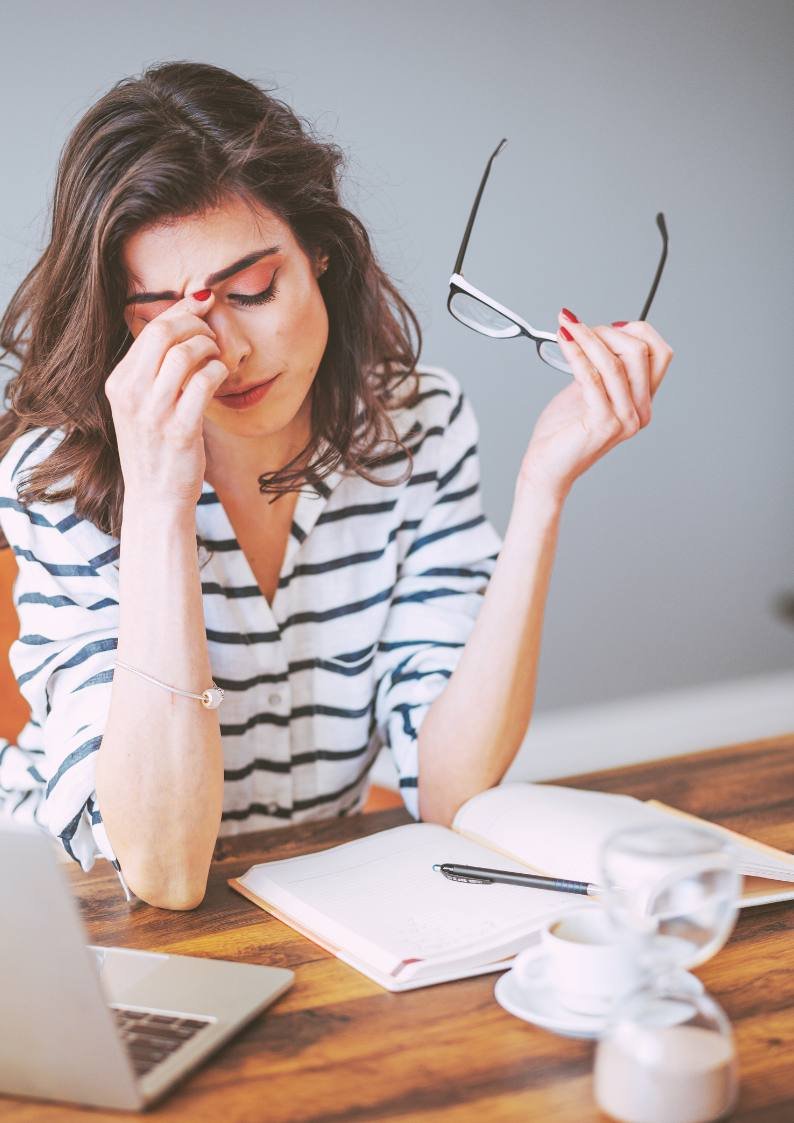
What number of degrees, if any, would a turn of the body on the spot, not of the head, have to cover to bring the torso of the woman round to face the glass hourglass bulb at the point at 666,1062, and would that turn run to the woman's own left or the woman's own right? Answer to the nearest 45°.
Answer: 0° — they already face it

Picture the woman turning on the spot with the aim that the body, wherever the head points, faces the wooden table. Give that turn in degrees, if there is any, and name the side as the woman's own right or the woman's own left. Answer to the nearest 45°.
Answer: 0° — they already face it
